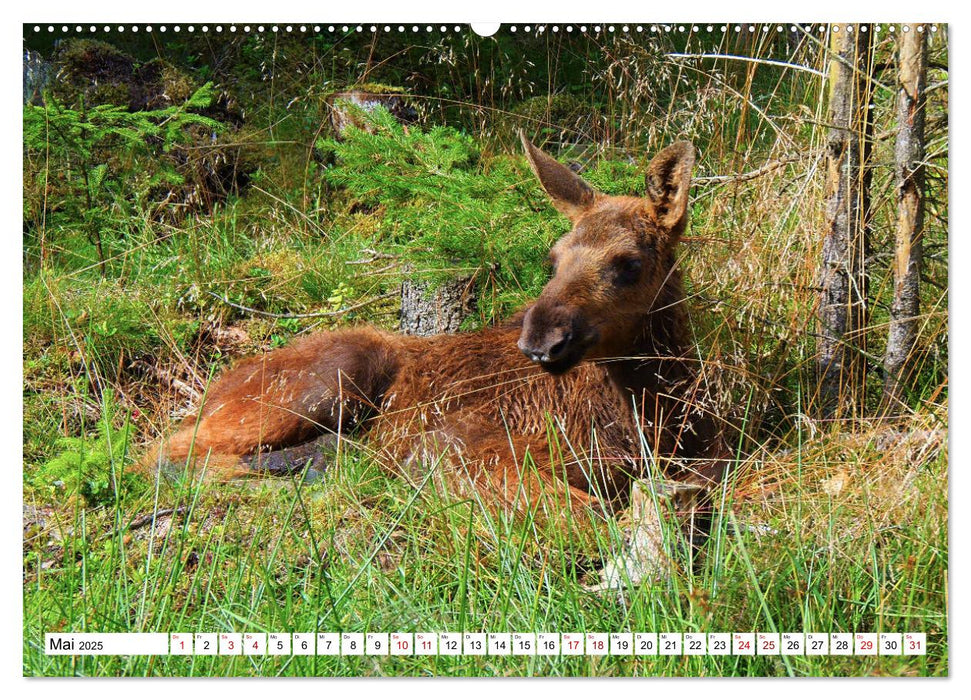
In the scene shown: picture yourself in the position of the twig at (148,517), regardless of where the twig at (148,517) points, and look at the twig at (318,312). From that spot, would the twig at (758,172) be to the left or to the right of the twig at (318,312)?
right
